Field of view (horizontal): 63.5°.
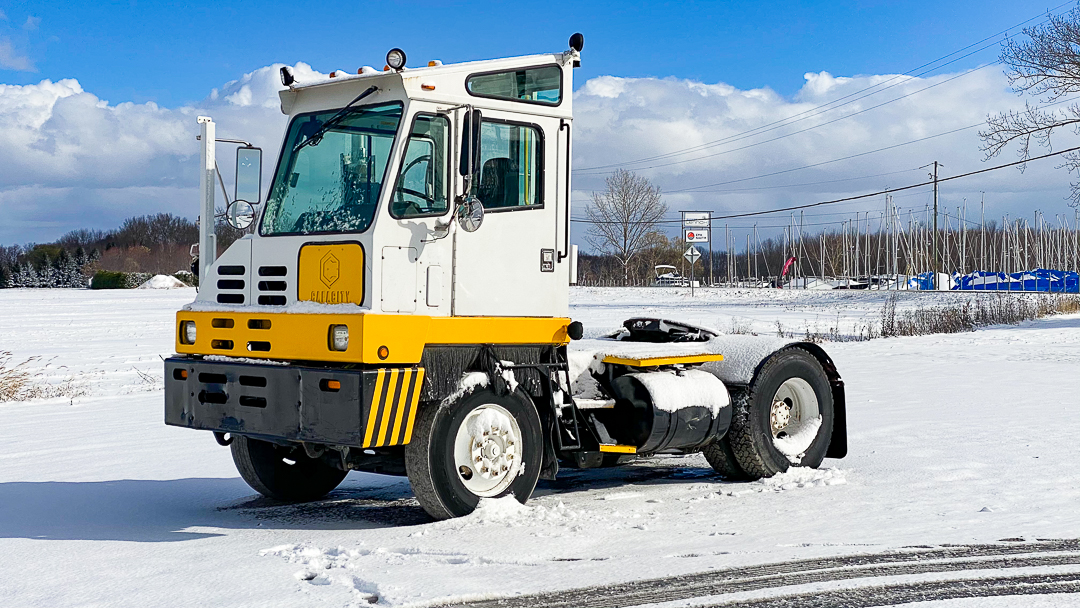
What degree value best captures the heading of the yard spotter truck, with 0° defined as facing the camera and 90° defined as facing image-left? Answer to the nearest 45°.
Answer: approximately 45°
